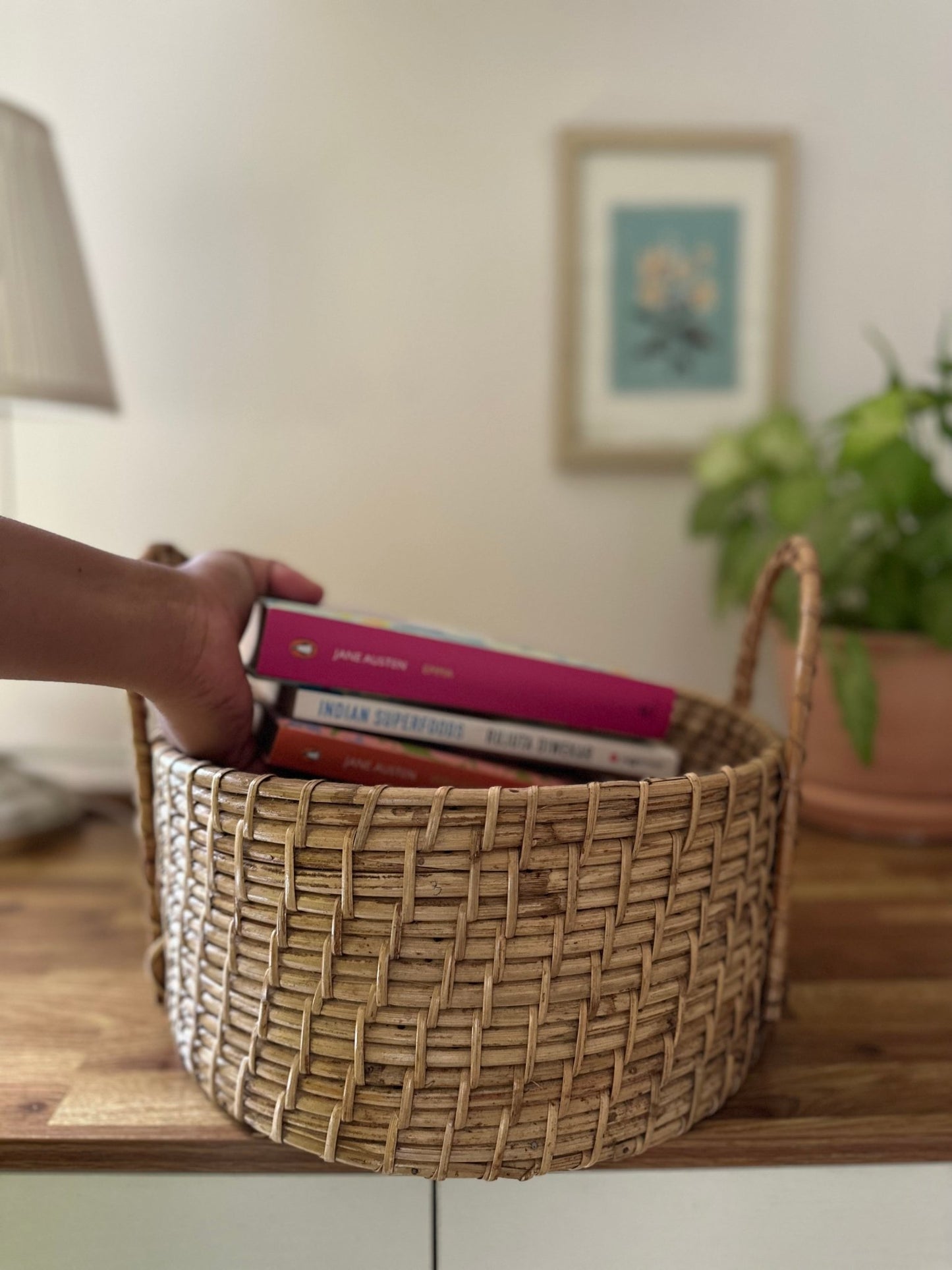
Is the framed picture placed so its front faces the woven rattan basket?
yes

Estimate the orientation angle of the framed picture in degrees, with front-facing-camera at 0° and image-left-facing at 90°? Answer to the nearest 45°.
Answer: approximately 0°

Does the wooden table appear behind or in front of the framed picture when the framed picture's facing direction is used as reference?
in front
